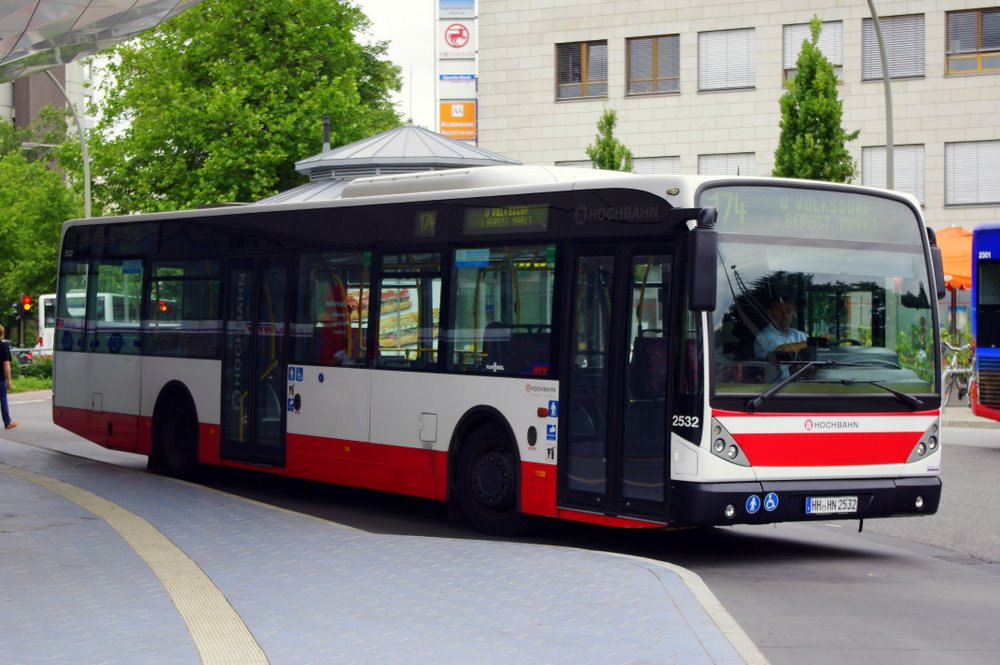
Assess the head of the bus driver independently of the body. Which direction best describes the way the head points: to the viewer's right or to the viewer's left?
to the viewer's right

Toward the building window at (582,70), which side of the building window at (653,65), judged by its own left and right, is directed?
right

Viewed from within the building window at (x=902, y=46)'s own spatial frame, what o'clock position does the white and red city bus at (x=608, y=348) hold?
The white and red city bus is roughly at 12 o'clock from the building window.

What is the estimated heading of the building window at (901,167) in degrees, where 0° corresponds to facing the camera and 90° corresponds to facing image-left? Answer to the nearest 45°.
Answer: approximately 0°

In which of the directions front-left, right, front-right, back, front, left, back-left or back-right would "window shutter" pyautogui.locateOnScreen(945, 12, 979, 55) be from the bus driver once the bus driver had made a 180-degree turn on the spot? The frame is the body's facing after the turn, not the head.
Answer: front-right

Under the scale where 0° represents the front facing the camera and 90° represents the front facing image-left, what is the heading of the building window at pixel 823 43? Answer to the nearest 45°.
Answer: approximately 0°
